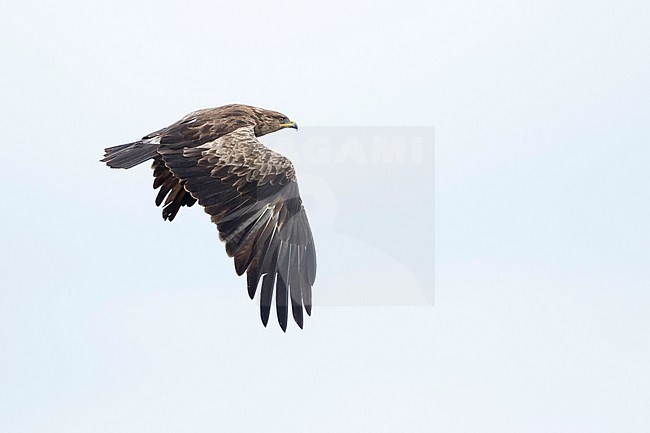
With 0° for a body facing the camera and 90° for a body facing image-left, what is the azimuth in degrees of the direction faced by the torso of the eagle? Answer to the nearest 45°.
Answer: approximately 270°
